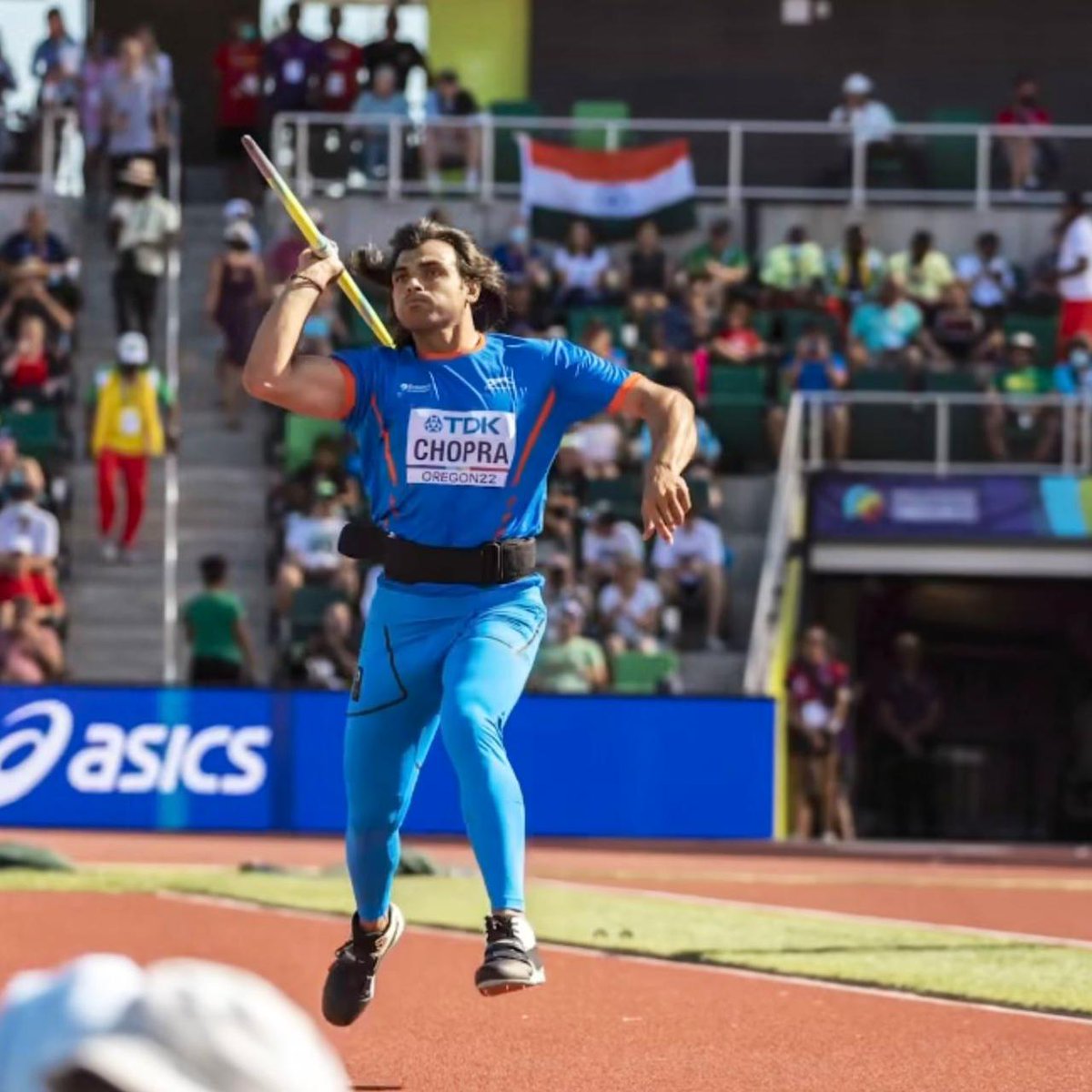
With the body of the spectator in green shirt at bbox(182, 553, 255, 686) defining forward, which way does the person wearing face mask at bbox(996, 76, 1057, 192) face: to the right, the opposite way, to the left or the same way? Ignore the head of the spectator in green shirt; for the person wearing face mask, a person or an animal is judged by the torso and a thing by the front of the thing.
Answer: the opposite way

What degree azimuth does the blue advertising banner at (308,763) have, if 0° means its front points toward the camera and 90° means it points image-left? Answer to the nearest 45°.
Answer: approximately 0°

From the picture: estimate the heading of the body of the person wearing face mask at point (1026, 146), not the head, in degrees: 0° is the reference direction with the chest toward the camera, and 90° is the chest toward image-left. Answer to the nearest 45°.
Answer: approximately 0°

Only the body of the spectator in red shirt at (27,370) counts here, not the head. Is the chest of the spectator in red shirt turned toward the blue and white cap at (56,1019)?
yes

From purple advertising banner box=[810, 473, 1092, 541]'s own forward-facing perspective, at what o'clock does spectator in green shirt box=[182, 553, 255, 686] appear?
The spectator in green shirt is roughly at 2 o'clock from the purple advertising banner.

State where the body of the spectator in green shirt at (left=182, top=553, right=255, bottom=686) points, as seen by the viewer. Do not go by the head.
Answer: away from the camera

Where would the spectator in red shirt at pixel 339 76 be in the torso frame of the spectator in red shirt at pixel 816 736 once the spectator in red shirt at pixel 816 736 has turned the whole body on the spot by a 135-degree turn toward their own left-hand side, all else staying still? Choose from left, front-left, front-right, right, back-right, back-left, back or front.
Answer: left
